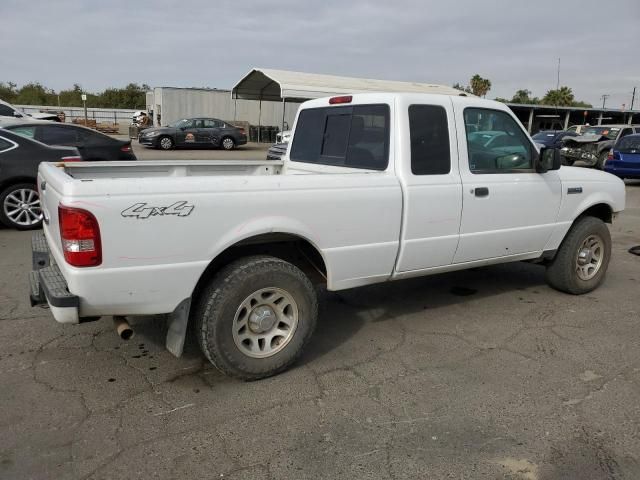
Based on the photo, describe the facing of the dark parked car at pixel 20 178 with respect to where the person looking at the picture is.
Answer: facing to the left of the viewer

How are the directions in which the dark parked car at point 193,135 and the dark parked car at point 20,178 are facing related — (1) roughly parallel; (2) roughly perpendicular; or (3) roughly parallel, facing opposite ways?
roughly parallel

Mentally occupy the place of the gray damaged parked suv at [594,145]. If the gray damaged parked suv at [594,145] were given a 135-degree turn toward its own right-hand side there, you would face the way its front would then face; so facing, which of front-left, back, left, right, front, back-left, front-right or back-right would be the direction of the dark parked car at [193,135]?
left

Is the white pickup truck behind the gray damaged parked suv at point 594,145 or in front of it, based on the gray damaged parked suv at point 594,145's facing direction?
in front

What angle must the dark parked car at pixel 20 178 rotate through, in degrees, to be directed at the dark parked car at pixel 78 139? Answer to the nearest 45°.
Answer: approximately 135° to its right

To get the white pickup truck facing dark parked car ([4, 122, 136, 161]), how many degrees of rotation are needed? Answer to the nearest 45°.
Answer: approximately 90° to its left

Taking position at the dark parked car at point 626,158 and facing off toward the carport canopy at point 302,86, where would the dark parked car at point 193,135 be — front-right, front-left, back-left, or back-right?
front-left

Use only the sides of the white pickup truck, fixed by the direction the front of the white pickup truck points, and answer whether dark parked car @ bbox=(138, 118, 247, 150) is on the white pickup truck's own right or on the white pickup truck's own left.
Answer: on the white pickup truck's own left

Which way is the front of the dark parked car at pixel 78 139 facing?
to the viewer's left

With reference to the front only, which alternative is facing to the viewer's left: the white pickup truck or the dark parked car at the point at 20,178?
the dark parked car

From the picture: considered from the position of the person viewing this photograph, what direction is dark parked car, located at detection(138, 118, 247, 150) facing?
facing to the left of the viewer

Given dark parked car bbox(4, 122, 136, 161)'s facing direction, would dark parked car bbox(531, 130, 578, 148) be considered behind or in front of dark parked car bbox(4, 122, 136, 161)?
behind

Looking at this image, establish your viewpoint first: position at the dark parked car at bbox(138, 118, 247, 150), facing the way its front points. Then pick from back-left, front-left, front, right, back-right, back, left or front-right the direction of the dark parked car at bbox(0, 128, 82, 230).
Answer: left

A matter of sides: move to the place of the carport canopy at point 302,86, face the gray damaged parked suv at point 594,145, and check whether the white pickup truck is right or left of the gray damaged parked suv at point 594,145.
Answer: right

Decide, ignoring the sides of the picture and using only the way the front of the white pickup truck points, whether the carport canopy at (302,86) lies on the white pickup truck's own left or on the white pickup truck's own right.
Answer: on the white pickup truck's own left

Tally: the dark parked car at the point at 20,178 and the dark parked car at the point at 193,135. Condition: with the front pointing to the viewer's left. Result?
2

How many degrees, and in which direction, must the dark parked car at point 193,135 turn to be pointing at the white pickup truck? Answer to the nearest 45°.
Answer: approximately 90° to its left

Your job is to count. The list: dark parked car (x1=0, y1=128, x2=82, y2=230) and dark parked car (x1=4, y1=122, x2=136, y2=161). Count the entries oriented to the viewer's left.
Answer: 2
